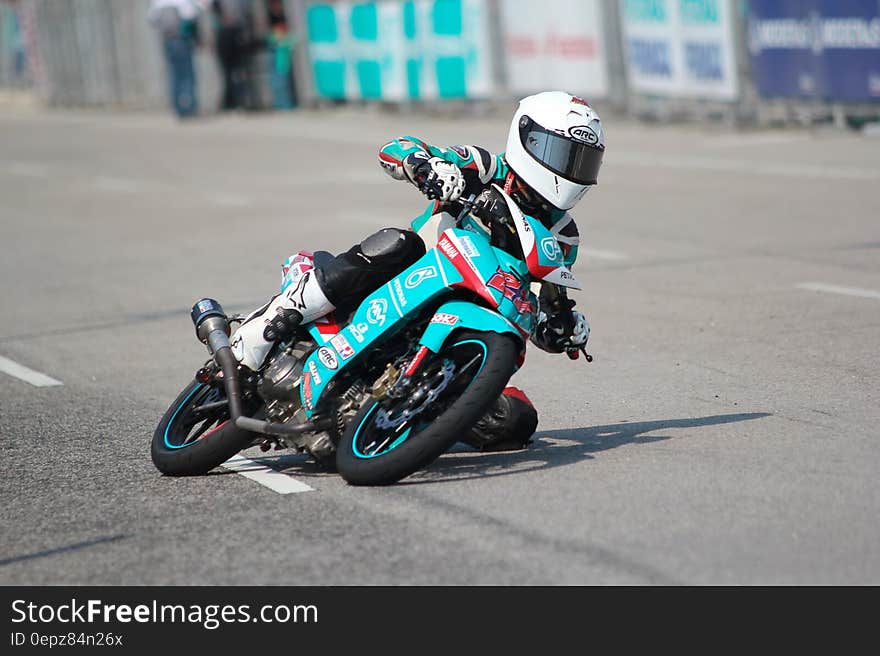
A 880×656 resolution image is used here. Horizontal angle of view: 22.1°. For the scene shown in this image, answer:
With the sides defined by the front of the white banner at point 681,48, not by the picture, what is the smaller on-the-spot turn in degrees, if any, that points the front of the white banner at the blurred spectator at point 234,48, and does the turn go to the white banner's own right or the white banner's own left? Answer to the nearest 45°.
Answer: approximately 135° to the white banner's own right

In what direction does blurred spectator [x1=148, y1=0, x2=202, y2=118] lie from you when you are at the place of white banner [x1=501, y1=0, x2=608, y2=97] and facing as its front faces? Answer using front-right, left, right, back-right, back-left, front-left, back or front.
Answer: back-right

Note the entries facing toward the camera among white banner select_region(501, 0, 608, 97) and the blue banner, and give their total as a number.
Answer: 2

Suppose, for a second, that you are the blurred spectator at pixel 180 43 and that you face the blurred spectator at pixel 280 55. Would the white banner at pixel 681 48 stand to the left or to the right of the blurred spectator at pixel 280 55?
right

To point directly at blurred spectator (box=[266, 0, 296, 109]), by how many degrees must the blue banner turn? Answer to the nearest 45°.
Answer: approximately 135° to its right

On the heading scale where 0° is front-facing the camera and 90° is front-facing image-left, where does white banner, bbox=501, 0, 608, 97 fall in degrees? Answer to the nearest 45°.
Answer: approximately 0°
